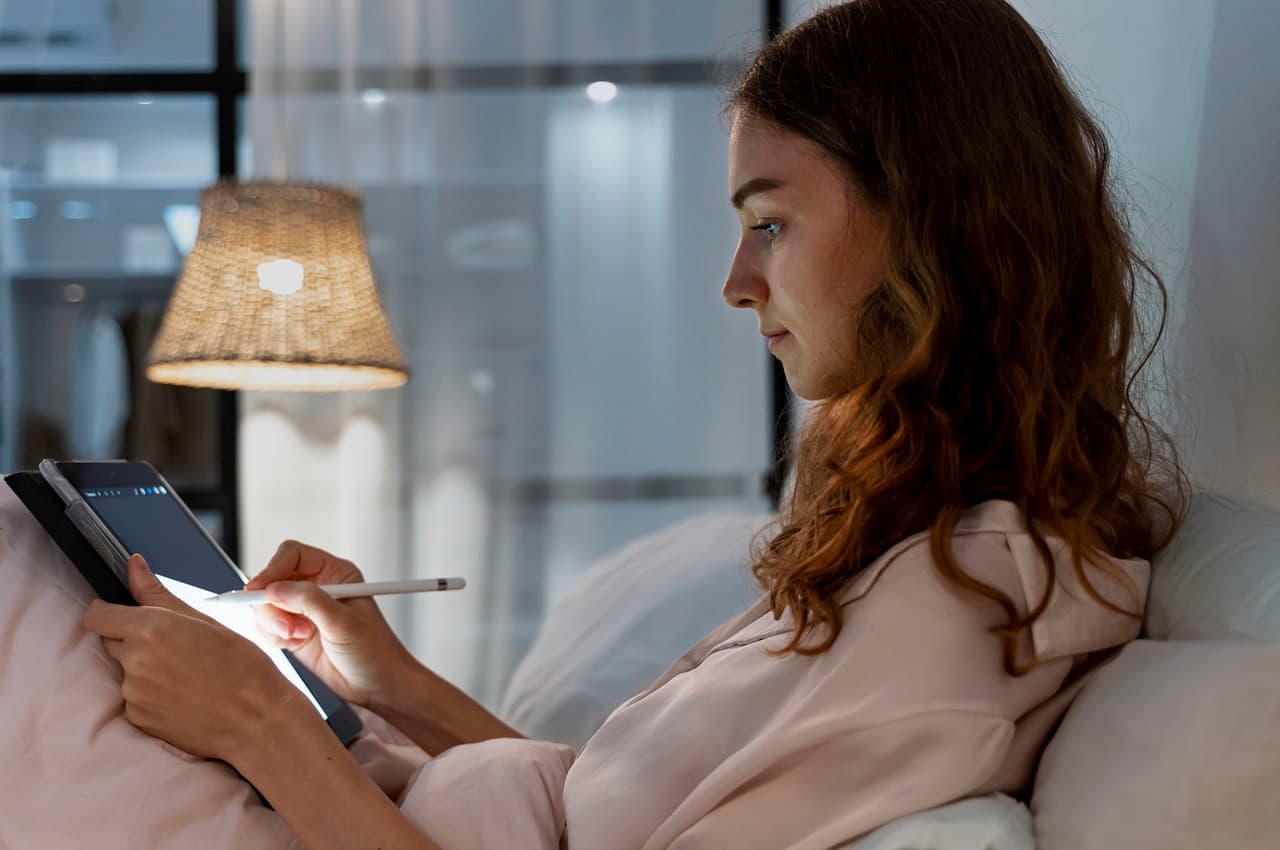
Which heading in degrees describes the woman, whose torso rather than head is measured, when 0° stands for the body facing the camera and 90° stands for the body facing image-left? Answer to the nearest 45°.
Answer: approximately 90°

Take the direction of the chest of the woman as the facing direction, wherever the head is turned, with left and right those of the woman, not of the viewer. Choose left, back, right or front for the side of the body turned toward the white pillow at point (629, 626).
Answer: right

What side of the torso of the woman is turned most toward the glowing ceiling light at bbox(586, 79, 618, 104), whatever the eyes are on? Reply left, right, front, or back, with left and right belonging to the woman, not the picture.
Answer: right

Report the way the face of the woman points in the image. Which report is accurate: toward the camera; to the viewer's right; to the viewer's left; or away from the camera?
to the viewer's left
